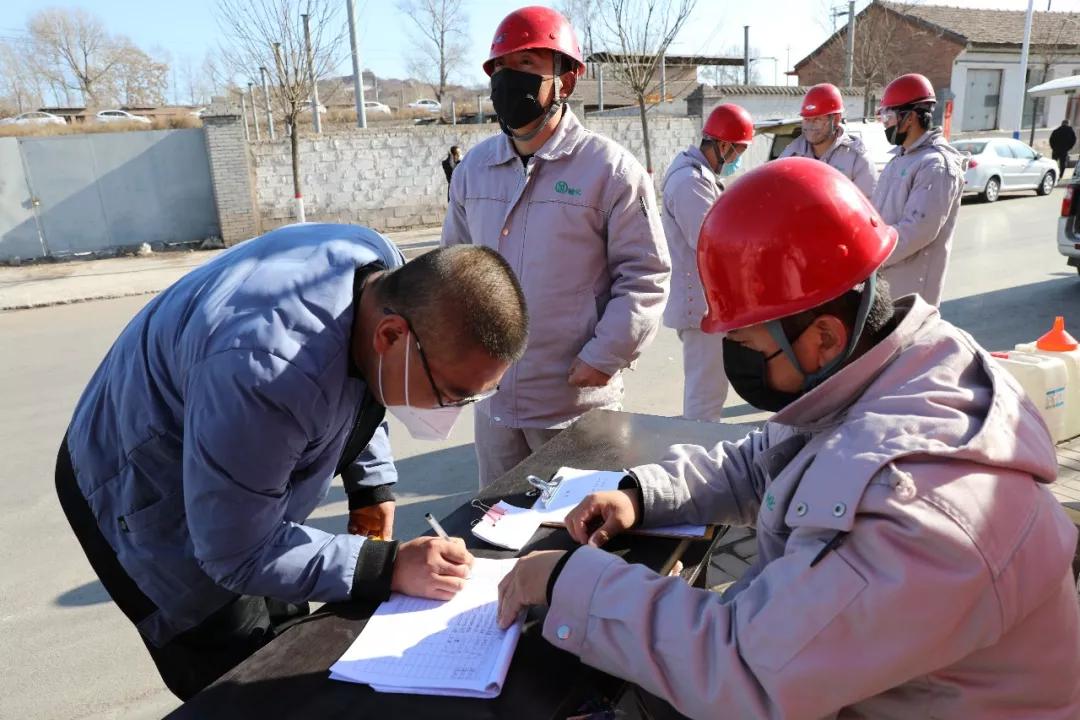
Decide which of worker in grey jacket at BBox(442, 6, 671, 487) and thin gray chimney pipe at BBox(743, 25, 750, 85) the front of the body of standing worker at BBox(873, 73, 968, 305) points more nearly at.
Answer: the worker in grey jacket

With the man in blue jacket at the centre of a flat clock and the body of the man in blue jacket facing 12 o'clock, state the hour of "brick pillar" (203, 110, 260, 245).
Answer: The brick pillar is roughly at 9 o'clock from the man in blue jacket.

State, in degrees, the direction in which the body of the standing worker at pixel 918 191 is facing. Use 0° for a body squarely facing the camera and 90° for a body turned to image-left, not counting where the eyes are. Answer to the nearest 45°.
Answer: approximately 45°

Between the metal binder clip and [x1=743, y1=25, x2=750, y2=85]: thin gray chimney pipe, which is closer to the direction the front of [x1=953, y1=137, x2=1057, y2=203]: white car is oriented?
the thin gray chimney pipe

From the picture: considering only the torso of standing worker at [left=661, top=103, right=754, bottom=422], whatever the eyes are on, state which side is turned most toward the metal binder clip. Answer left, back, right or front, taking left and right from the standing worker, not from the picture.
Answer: right

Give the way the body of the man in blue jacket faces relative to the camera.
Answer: to the viewer's right

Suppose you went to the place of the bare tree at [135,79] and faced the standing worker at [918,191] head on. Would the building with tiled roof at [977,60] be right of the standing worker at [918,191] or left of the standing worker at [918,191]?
left

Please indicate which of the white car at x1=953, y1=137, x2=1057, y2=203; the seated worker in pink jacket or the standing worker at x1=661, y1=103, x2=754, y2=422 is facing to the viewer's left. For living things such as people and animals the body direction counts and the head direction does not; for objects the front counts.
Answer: the seated worker in pink jacket

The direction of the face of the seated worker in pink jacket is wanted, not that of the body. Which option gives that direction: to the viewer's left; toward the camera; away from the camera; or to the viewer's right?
to the viewer's left

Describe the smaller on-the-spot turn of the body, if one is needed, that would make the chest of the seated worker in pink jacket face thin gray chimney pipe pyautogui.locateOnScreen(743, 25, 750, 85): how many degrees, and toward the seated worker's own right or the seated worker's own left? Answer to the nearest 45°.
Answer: approximately 90° to the seated worker's own right

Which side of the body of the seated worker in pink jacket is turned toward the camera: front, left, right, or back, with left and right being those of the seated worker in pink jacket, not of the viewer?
left
